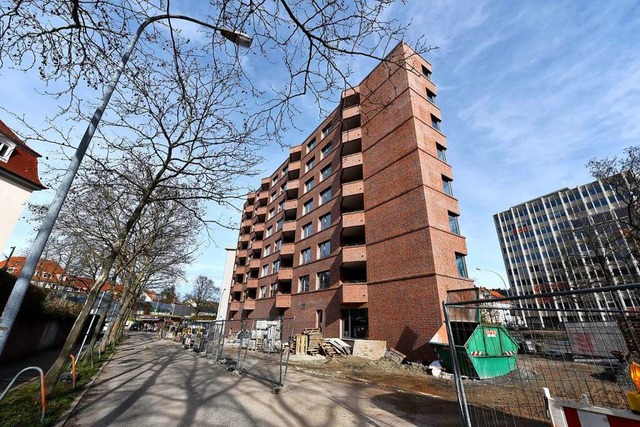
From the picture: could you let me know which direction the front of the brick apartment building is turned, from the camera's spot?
facing the viewer and to the left of the viewer

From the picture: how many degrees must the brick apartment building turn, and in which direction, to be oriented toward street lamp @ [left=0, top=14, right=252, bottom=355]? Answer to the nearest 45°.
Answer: approximately 45° to its left

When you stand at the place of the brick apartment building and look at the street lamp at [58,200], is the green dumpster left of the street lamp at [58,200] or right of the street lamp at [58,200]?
left

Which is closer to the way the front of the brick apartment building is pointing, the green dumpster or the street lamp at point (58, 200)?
the street lamp
